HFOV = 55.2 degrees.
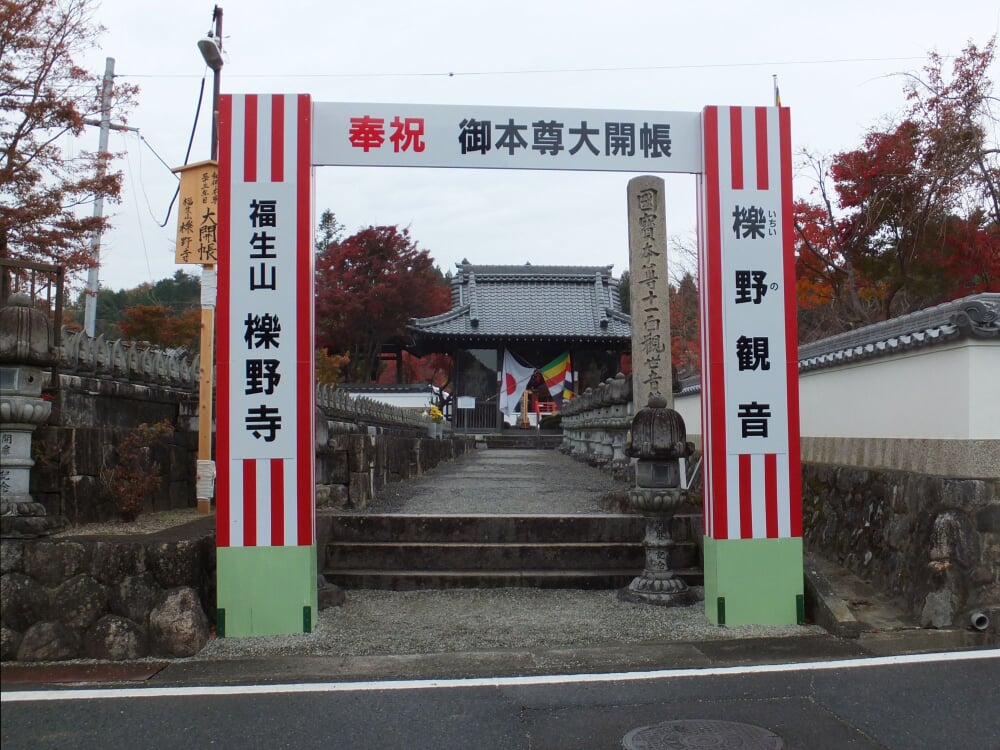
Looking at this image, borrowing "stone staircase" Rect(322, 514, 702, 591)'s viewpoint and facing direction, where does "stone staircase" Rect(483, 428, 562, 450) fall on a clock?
"stone staircase" Rect(483, 428, 562, 450) is roughly at 6 o'clock from "stone staircase" Rect(322, 514, 702, 591).

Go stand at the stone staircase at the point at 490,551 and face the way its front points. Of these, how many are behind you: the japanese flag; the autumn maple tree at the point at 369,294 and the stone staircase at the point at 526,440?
3

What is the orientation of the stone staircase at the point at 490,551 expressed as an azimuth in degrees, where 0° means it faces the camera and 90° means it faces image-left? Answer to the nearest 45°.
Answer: approximately 0°

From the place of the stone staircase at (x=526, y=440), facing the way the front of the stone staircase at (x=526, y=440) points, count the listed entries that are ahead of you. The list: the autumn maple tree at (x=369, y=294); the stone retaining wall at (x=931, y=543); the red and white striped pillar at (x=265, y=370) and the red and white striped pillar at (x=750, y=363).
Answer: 3

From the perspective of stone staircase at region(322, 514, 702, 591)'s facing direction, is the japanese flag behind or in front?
behind

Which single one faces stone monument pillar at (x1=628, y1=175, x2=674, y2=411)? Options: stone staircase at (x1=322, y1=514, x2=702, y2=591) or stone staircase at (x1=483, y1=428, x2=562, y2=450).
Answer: stone staircase at (x1=483, y1=428, x2=562, y2=450)

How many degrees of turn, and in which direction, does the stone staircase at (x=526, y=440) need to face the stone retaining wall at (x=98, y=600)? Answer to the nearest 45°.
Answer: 0° — it already faces it

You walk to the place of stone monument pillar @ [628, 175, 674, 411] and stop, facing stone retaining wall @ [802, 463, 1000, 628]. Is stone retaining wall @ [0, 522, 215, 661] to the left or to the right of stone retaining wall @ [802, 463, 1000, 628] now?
right

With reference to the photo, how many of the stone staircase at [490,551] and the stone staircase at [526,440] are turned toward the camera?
2

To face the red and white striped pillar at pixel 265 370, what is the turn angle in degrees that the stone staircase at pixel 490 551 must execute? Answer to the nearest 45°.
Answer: approximately 45° to its right
